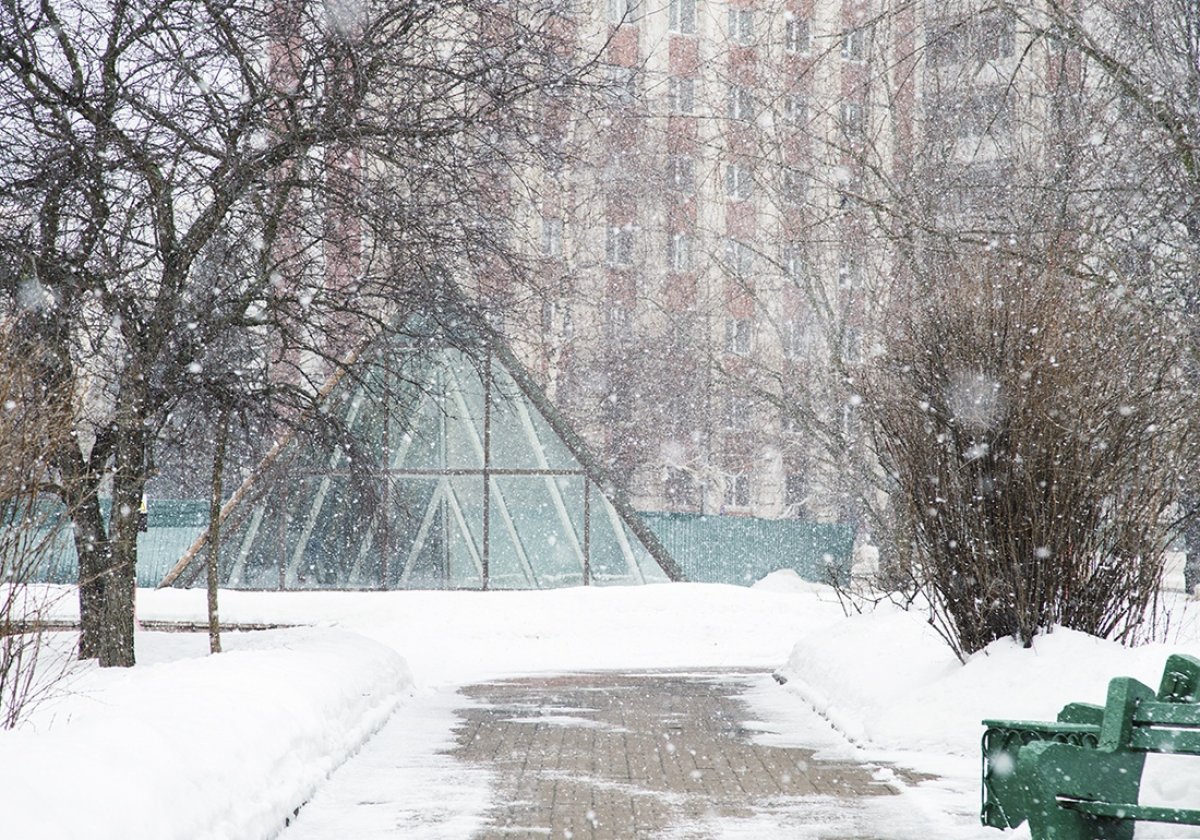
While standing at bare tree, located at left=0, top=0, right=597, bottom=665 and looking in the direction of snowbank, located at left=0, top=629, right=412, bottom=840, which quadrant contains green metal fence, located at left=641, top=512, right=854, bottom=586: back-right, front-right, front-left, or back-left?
back-left

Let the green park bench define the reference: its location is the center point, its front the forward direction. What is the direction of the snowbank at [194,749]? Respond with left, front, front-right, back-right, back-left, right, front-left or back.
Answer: front-left
